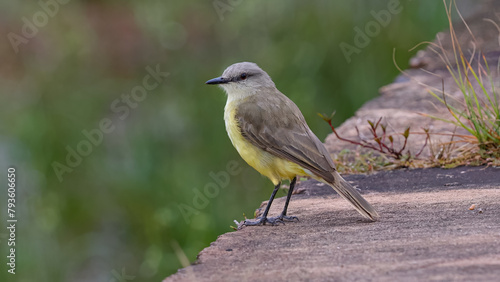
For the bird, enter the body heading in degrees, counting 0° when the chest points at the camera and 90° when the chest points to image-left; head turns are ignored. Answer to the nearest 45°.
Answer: approximately 90°
